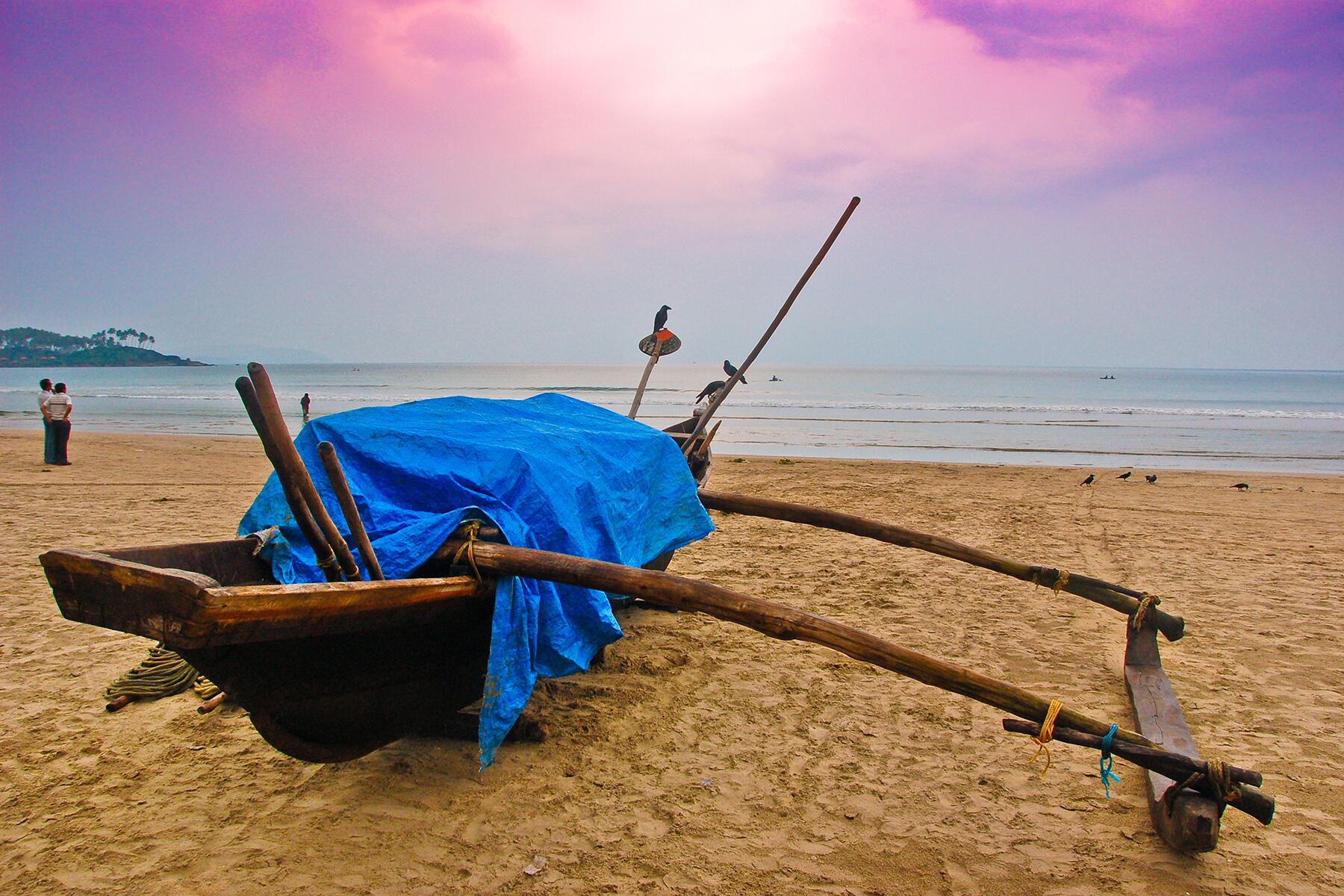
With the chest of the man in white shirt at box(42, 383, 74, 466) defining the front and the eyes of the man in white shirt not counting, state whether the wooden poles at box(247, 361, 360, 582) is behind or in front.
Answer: behind

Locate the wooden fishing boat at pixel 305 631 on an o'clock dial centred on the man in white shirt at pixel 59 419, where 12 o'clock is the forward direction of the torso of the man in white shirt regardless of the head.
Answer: The wooden fishing boat is roughly at 6 o'clock from the man in white shirt.

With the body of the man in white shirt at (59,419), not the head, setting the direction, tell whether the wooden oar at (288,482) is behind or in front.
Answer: behind

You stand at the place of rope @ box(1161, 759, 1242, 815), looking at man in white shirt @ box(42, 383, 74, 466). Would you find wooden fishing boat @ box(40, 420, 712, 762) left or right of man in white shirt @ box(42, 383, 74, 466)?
left

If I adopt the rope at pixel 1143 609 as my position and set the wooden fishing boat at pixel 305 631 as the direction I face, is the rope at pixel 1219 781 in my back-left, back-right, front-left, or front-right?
front-left

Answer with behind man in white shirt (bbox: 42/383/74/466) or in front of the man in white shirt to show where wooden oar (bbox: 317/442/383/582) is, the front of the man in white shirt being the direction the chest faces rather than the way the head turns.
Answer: behind

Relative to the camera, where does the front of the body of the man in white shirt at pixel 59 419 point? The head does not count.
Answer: away from the camera

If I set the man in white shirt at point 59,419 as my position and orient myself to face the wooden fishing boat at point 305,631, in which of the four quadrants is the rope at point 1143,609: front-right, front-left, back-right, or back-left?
front-left
